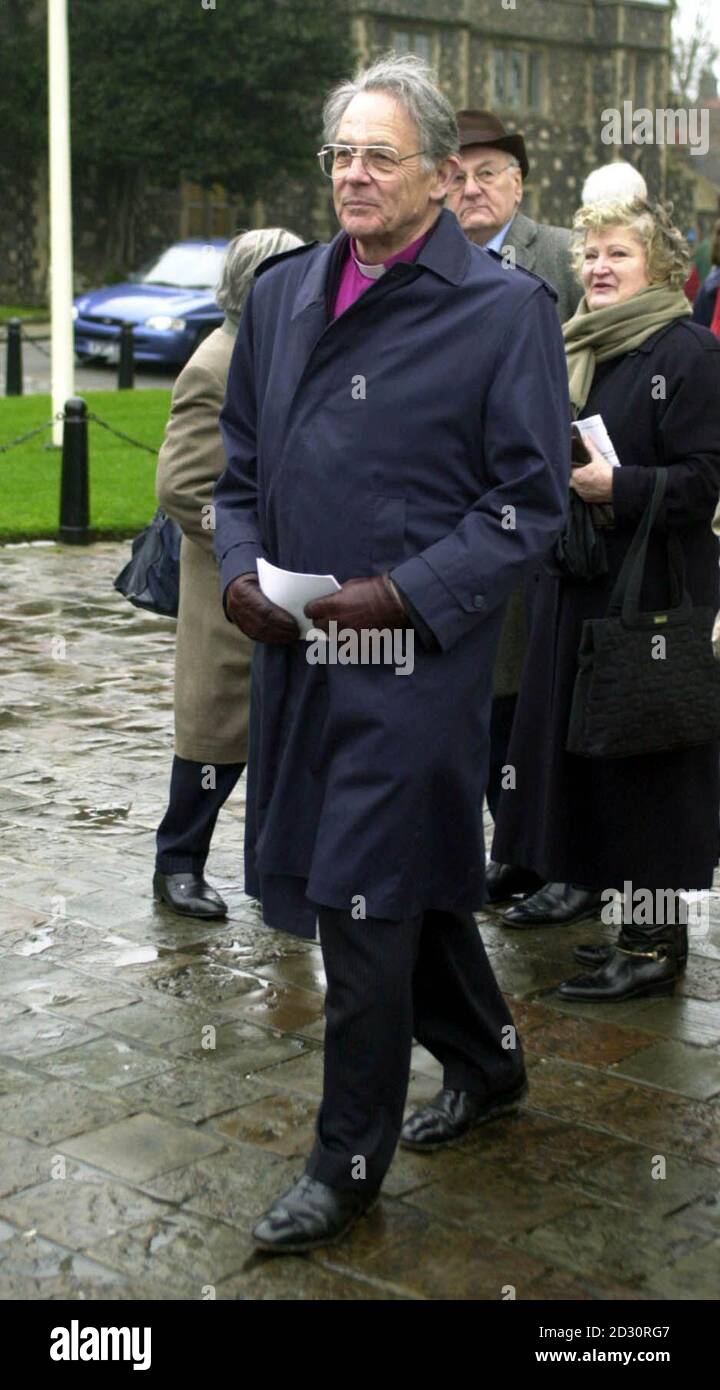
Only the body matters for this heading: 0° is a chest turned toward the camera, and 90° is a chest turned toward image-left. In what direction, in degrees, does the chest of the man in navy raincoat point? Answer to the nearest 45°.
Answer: approximately 45°

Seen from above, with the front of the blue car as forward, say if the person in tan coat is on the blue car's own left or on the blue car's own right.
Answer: on the blue car's own left

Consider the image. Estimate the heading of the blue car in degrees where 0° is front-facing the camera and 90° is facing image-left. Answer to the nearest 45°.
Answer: approximately 45°

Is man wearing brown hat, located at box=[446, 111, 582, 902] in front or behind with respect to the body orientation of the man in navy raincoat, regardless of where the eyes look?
behind

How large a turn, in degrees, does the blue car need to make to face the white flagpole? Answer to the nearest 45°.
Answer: approximately 45° to its left

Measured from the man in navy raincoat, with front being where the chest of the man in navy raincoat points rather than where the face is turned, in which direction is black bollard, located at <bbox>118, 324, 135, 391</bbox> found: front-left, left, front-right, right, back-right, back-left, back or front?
back-right

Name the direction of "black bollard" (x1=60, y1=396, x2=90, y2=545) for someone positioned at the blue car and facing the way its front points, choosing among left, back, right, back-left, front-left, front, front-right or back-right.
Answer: front-left

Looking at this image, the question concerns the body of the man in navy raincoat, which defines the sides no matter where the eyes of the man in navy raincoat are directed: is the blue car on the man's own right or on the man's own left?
on the man's own right

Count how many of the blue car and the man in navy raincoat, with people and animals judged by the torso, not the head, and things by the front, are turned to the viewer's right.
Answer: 0

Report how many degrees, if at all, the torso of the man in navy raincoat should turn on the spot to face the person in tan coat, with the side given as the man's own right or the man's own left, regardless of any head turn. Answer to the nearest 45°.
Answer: approximately 135° to the man's own right
